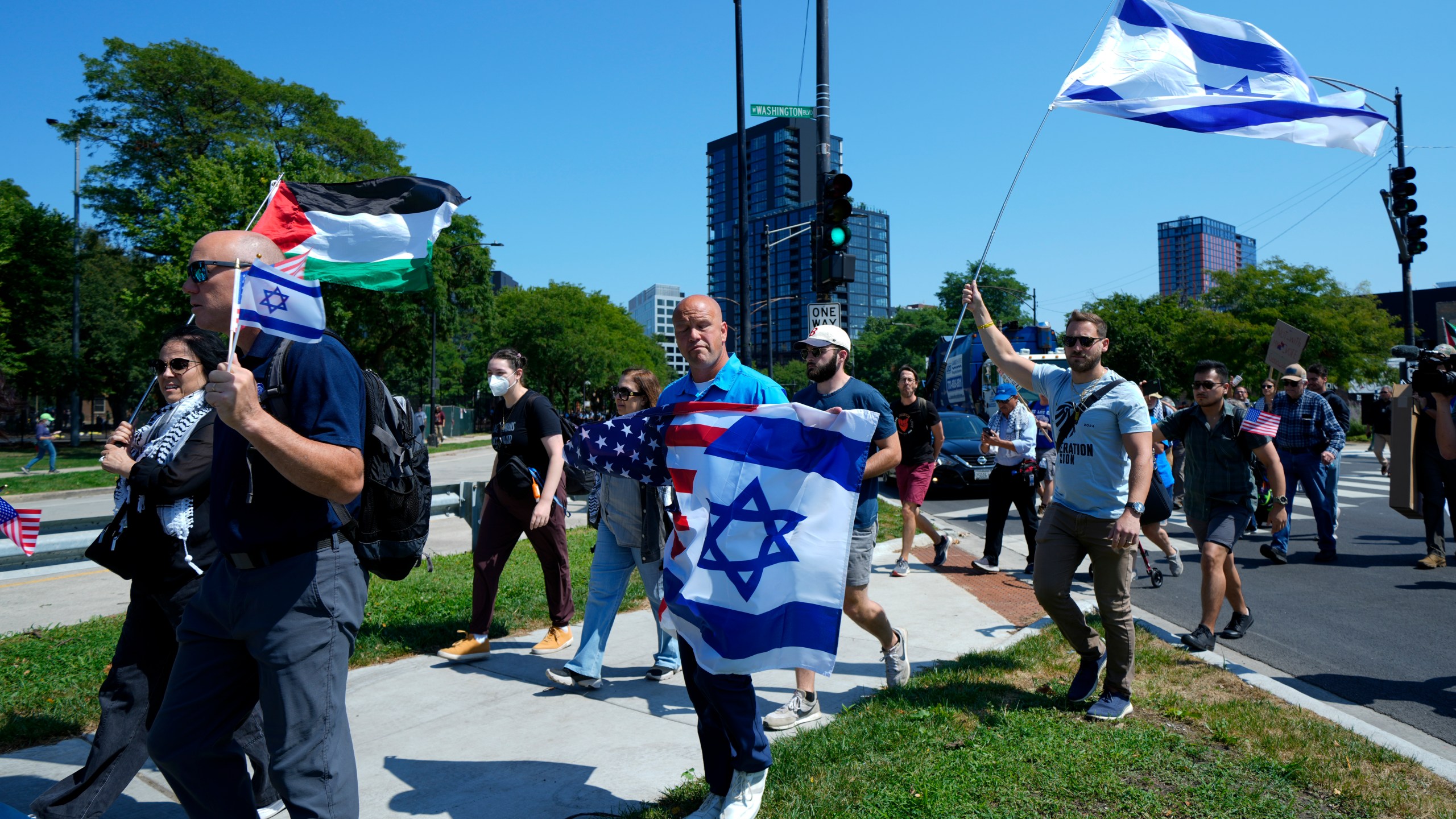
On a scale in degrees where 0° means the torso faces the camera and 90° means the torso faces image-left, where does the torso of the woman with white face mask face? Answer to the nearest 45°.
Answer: approximately 45°

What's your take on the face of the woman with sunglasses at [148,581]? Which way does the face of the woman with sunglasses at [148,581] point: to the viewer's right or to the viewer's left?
to the viewer's left

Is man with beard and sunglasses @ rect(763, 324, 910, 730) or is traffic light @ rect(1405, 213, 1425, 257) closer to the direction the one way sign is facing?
the man with beard and sunglasses

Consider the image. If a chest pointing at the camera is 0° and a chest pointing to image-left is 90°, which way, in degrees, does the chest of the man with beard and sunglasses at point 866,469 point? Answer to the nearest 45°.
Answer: approximately 45°

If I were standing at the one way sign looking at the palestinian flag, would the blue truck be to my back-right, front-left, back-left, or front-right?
back-right

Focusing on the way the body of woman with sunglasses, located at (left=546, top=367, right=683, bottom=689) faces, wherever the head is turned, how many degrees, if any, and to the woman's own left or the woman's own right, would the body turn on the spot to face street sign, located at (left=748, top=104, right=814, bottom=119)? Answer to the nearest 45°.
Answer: approximately 135° to the woman's own right

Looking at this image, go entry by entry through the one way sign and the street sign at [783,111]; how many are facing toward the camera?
2

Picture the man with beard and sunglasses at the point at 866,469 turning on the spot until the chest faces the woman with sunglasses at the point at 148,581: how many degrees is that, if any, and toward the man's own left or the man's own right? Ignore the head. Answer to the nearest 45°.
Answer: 0° — they already face them
